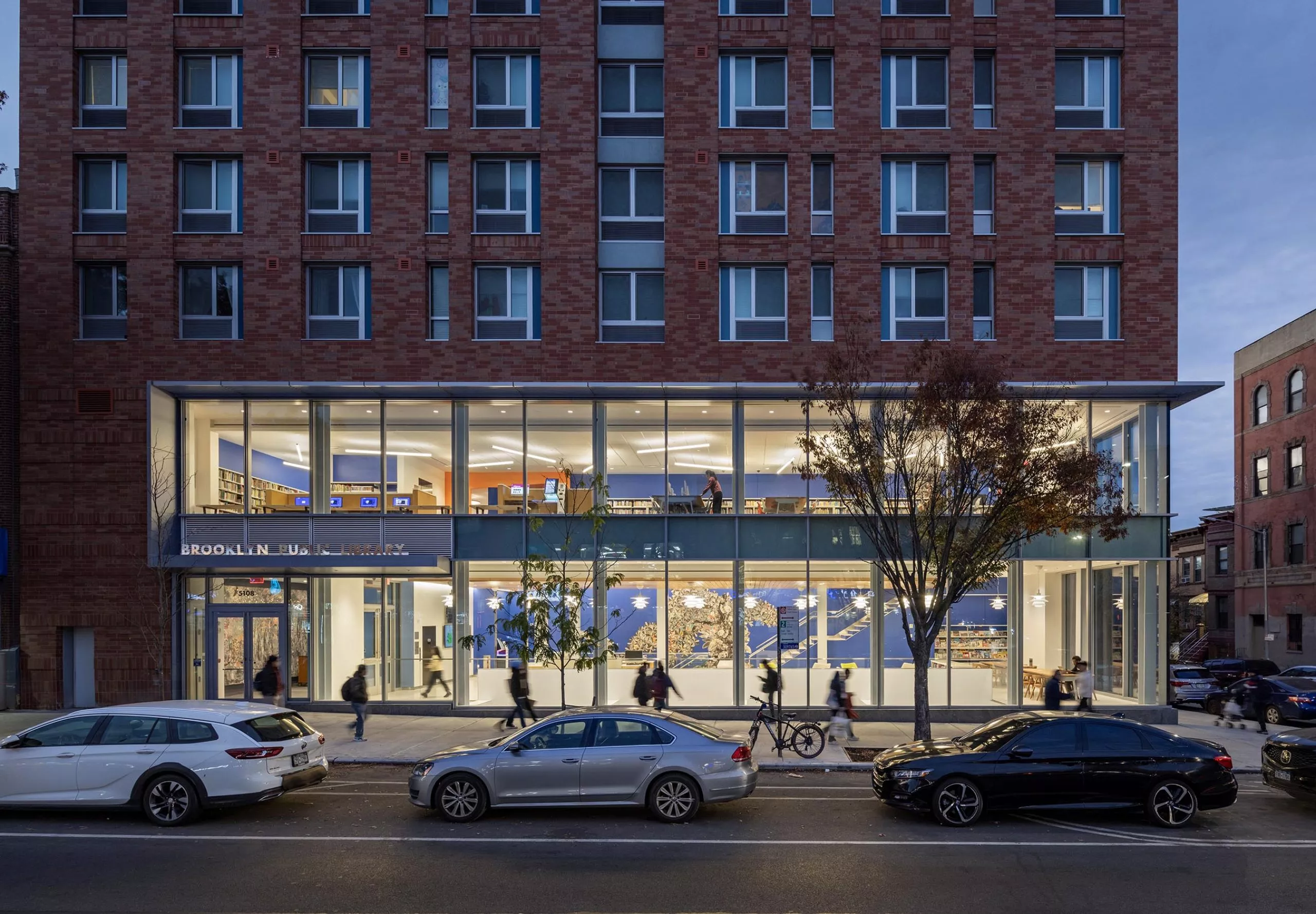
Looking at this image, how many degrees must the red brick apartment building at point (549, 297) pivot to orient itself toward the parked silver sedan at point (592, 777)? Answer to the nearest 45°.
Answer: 0° — it already faces it

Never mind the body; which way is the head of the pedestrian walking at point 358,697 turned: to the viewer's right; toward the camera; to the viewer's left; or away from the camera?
to the viewer's right

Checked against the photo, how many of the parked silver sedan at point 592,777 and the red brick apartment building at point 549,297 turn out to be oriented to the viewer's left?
1

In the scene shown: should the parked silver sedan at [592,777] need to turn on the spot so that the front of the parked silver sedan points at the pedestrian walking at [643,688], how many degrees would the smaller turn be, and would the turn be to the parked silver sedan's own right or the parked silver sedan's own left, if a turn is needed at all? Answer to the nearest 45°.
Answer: approximately 90° to the parked silver sedan's own right

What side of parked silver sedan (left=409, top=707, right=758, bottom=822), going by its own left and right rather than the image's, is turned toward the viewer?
left

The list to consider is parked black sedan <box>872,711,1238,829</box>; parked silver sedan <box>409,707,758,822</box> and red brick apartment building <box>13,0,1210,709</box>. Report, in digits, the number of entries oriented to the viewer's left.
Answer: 2

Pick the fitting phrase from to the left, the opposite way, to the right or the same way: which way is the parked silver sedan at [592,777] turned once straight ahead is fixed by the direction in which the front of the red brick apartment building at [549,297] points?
to the right
